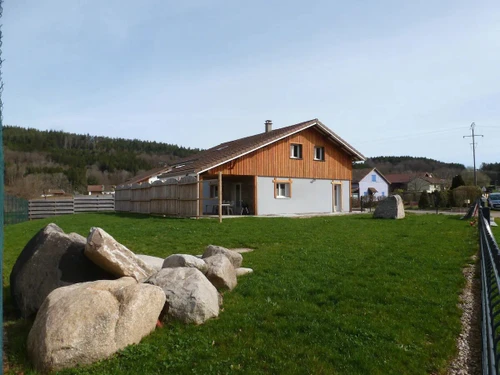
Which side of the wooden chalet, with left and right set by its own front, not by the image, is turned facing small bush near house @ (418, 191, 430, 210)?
left

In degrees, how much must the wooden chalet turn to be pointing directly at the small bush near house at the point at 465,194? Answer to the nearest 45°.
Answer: approximately 90° to its left

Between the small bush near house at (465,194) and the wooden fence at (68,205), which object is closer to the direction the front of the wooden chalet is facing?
the small bush near house

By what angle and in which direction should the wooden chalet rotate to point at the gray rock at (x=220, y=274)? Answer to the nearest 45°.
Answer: approximately 45° to its right

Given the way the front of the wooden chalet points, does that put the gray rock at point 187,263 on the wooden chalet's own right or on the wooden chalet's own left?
on the wooden chalet's own right

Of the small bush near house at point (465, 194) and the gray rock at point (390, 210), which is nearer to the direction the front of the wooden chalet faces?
the gray rock

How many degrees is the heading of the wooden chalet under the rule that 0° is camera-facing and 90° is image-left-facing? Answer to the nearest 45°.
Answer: approximately 315°

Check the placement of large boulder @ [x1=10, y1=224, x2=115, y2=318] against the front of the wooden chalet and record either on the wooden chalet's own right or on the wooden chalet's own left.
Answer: on the wooden chalet's own right

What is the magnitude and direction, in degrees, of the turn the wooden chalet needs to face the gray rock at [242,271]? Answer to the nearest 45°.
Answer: approximately 45° to its right

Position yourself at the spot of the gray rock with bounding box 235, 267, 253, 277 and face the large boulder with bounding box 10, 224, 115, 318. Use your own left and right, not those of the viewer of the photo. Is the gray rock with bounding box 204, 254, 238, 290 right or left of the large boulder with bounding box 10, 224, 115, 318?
left
